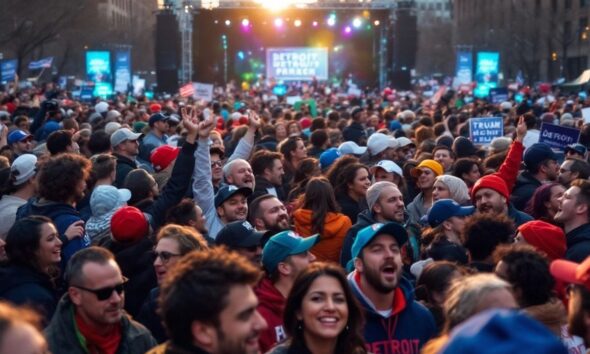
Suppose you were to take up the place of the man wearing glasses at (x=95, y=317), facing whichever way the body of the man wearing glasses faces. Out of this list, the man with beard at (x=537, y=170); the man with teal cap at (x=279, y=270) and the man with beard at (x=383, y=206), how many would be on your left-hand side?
3

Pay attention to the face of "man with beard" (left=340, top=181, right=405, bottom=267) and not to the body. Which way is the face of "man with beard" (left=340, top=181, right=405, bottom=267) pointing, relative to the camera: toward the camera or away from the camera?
toward the camera

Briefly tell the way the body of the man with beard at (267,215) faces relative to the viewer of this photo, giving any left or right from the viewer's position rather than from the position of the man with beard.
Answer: facing the viewer and to the right of the viewer

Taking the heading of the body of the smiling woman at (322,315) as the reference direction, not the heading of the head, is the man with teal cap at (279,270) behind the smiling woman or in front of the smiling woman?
behind

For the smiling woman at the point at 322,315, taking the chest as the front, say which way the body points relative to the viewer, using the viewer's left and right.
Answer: facing the viewer
